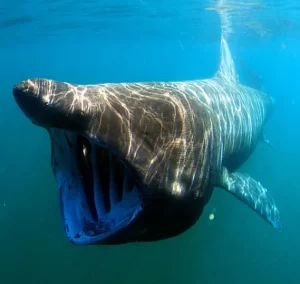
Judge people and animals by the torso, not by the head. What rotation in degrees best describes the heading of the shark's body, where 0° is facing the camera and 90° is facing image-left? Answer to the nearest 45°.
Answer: approximately 45°
